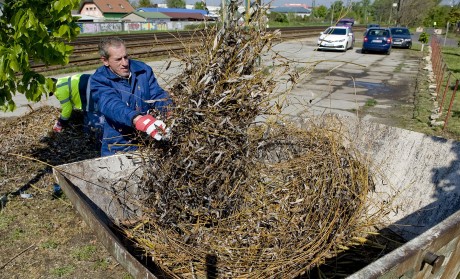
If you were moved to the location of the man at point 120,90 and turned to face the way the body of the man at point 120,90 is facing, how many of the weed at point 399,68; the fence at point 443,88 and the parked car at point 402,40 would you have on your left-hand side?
3

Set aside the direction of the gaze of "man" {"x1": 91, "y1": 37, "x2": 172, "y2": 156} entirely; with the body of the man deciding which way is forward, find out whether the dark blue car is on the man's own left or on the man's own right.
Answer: on the man's own left

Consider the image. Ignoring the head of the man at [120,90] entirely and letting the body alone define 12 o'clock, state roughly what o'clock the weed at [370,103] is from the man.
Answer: The weed is roughly at 9 o'clock from the man.

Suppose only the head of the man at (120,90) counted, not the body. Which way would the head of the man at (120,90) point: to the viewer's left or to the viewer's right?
to the viewer's right
